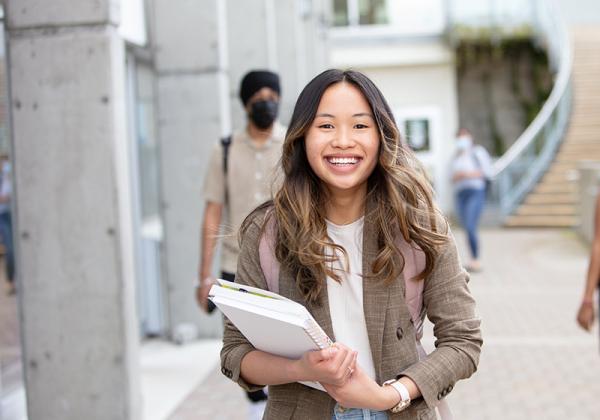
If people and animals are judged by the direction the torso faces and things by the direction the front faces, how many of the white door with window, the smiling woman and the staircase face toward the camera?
3

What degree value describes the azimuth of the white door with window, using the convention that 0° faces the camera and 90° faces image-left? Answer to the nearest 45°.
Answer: approximately 0°

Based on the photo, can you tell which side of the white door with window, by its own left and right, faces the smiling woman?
front

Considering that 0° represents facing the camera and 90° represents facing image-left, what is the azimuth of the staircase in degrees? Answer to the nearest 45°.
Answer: approximately 0°

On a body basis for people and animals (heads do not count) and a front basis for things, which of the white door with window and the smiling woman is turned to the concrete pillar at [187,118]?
the white door with window

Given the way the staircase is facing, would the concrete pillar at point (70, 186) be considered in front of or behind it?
in front
